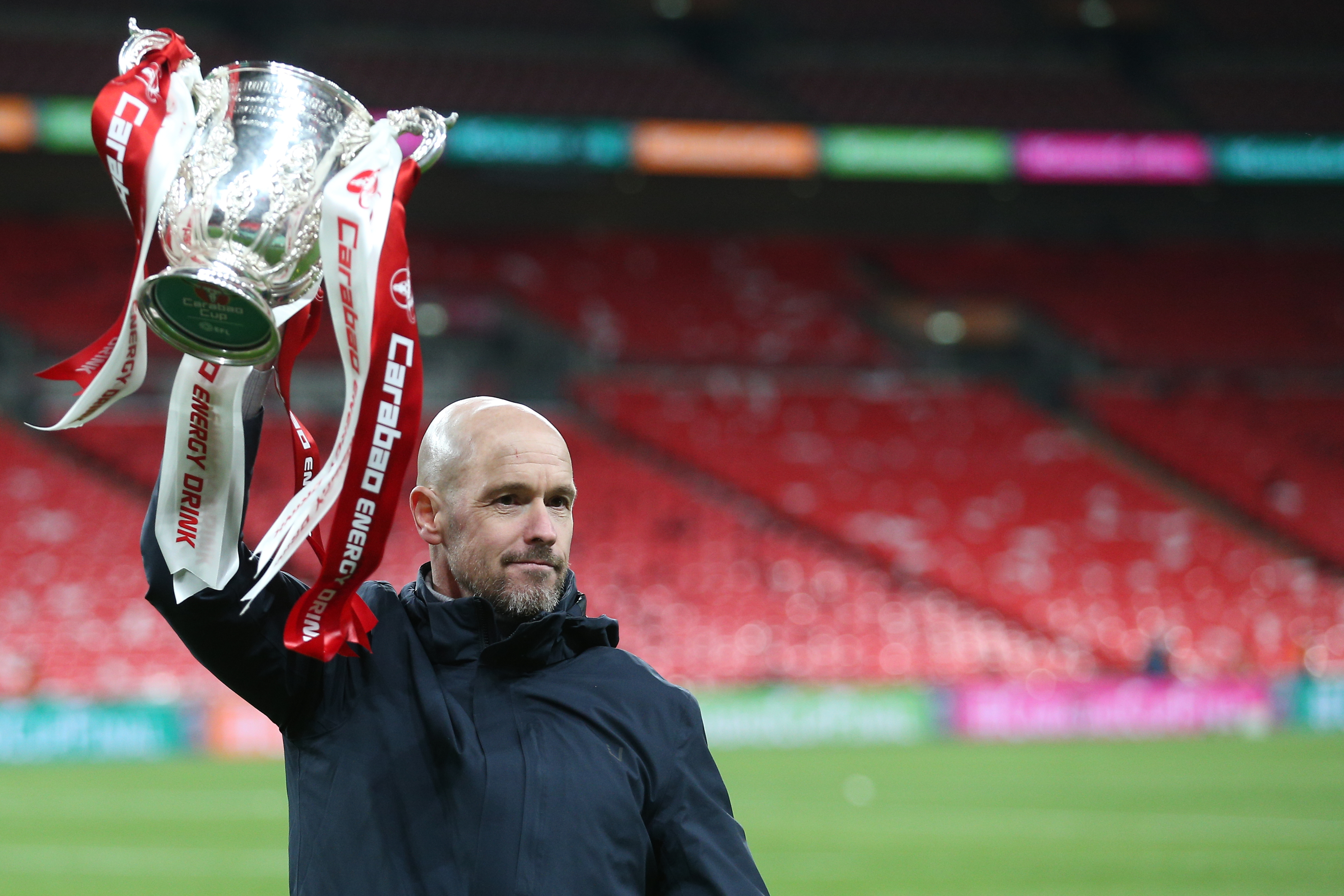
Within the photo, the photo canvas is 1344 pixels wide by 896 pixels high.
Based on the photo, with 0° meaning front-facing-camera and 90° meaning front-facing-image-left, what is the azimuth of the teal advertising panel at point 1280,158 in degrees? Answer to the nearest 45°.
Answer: approximately 0°

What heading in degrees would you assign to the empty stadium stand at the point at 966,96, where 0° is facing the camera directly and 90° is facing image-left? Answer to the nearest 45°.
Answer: approximately 0°

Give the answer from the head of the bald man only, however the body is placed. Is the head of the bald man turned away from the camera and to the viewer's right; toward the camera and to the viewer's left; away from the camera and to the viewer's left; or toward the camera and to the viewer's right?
toward the camera and to the viewer's right
